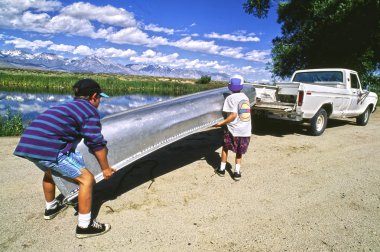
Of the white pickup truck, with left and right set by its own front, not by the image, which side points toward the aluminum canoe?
back

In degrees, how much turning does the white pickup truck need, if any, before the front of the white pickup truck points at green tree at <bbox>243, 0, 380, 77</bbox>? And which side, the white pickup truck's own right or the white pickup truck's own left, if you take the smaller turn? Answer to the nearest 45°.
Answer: approximately 45° to the white pickup truck's own left

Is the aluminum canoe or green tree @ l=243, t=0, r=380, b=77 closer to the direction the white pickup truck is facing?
the green tree

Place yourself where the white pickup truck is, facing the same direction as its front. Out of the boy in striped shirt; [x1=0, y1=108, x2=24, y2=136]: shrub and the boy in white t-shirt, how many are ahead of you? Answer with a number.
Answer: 0

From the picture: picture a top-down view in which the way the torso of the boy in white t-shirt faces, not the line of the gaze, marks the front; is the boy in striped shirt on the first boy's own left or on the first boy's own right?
on the first boy's own left

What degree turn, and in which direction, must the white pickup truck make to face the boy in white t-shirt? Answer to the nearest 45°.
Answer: approximately 135° to its right

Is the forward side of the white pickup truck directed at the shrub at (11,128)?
no

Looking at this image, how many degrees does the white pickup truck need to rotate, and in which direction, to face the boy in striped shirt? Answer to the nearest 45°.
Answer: approximately 135° to its right

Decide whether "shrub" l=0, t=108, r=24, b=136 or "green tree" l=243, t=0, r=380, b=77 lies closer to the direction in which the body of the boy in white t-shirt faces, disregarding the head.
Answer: the shrub

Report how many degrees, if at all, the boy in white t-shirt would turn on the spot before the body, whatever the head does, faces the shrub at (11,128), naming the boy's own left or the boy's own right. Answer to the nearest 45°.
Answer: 0° — they already face it

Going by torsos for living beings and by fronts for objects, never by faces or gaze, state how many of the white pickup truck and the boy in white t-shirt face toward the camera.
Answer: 0

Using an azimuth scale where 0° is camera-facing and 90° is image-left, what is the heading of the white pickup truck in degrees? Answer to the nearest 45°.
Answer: approximately 225°

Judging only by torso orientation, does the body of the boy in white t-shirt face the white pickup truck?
no

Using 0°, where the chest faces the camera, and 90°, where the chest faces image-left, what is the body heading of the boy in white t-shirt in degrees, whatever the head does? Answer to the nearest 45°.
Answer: approximately 135°
